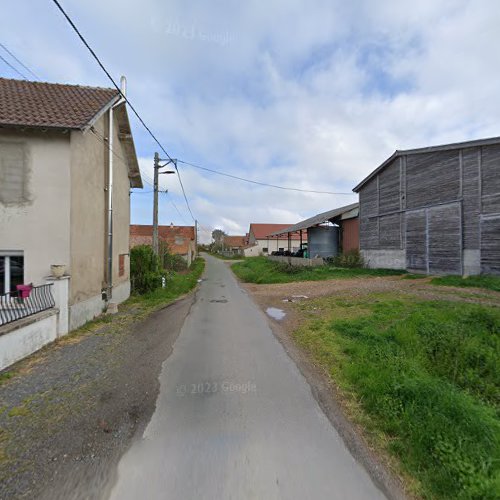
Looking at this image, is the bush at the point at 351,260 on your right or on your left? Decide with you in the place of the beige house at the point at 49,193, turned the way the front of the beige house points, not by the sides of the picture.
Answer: on your left

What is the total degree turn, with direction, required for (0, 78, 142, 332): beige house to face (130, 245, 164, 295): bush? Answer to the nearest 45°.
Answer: approximately 135° to its left

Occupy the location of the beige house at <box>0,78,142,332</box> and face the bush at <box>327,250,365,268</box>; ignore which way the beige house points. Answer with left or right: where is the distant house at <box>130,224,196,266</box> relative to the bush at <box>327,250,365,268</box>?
left

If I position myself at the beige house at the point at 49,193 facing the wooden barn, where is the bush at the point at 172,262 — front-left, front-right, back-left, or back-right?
front-left

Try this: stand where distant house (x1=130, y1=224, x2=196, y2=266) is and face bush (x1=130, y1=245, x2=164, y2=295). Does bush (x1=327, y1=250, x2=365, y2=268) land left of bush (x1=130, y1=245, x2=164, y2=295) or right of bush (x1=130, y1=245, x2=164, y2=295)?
left

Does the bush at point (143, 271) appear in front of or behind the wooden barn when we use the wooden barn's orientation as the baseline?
in front

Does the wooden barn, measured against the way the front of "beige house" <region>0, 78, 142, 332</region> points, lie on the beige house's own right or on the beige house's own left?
on the beige house's own left

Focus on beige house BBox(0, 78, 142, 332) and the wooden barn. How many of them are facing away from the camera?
0

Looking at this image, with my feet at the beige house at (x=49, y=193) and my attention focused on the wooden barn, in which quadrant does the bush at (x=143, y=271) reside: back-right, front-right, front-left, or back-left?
front-left

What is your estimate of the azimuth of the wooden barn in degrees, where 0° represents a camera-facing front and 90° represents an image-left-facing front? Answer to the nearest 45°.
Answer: approximately 45°

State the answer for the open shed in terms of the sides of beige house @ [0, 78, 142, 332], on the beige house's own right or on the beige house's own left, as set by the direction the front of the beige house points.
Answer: on the beige house's own left

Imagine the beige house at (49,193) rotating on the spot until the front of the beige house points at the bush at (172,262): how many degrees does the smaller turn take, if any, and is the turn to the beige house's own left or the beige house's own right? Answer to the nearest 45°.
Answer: approximately 135° to the beige house's own left
